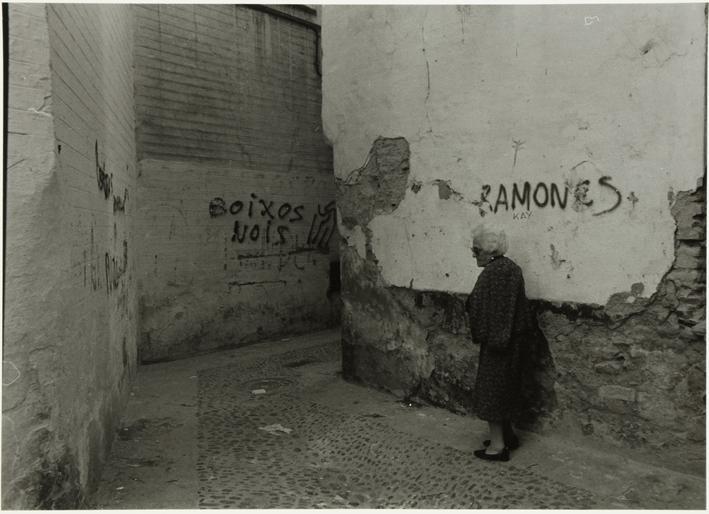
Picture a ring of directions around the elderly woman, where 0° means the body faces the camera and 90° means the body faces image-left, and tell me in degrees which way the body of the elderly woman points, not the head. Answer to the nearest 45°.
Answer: approximately 90°
